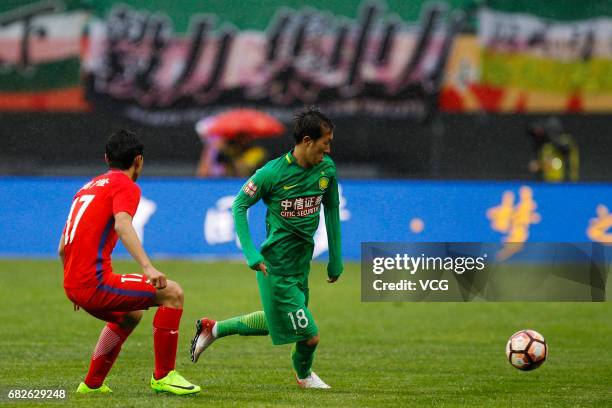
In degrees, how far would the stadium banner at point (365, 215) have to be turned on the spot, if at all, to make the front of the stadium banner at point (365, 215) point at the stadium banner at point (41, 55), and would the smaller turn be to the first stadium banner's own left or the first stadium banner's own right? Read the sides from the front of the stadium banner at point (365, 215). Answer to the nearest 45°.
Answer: approximately 135° to the first stadium banner's own right

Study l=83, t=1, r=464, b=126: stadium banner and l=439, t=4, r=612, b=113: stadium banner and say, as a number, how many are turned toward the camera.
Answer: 2

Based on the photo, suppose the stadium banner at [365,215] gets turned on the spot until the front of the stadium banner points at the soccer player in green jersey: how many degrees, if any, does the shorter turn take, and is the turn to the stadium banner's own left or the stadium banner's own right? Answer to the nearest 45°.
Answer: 0° — it already faces them

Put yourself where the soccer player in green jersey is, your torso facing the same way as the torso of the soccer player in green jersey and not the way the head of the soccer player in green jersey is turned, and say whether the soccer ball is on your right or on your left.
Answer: on your left

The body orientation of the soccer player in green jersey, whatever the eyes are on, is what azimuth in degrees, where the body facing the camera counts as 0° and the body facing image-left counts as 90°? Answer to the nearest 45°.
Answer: approximately 315°

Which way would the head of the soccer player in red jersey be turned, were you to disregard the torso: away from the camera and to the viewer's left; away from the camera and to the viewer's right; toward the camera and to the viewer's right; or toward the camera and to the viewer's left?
away from the camera and to the viewer's right

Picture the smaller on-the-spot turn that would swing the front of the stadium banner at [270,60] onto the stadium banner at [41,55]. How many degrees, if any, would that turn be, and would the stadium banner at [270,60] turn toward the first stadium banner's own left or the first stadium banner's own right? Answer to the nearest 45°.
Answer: approximately 90° to the first stadium banner's own right

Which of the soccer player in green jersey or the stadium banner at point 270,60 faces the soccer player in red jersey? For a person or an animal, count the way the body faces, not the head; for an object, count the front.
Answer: the stadium banner

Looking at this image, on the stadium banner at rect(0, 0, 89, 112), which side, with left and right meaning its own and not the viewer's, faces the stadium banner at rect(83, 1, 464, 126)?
left

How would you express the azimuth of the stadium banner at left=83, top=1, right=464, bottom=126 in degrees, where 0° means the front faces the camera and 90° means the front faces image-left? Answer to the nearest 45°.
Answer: approximately 0°
